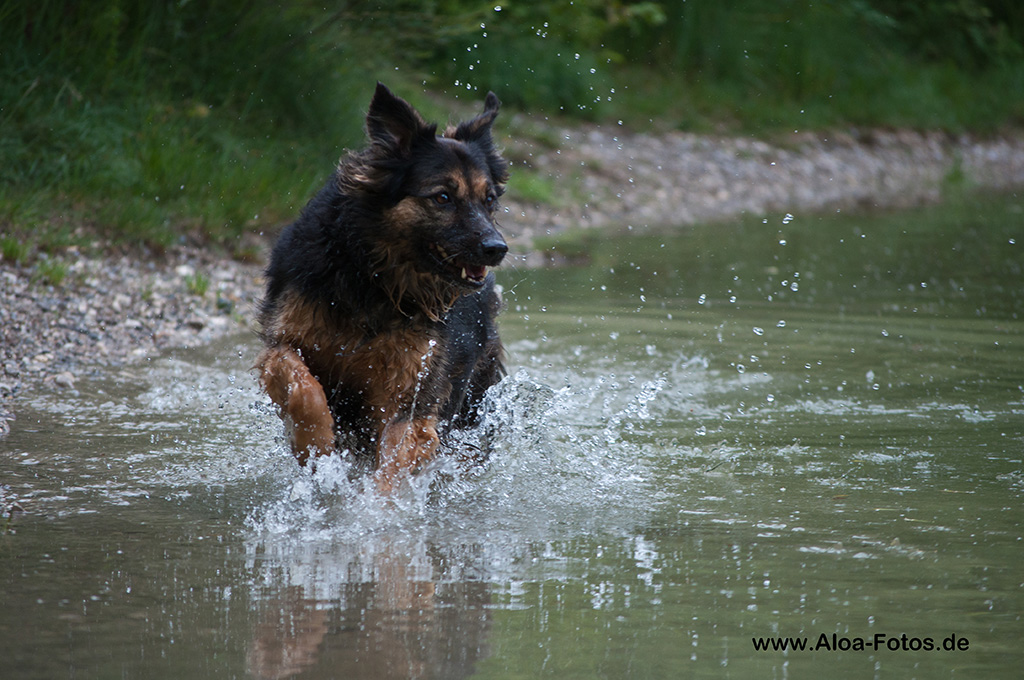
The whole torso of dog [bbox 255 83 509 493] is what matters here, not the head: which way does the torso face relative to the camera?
toward the camera

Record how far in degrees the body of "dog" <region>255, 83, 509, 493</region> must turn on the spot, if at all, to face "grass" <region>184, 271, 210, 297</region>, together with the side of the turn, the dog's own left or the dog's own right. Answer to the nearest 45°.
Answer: approximately 180°

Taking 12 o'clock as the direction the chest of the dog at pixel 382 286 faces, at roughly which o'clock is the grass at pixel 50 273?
The grass is roughly at 5 o'clock from the dog.
